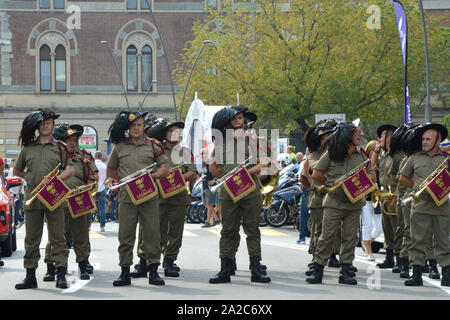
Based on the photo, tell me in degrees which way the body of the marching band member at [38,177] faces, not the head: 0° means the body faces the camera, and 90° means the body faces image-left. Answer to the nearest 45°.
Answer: approximately 0°

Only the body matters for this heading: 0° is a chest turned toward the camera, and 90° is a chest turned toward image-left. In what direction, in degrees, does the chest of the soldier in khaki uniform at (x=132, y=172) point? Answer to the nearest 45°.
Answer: approximately 0°

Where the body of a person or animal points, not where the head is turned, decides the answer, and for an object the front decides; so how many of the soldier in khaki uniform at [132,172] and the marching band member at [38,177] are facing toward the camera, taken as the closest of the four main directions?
2

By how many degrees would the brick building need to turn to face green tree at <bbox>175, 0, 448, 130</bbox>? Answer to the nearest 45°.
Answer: approximately 45° to its left

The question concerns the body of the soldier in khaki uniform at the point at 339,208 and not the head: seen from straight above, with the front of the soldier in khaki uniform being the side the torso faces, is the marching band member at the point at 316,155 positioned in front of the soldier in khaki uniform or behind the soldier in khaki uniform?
behind

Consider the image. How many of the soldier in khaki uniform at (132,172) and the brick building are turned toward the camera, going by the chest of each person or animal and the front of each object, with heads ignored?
2

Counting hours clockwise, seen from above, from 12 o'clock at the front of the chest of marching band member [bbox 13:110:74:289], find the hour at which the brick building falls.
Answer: The brick building is roughly at 6 o'clock from the marching band member.
